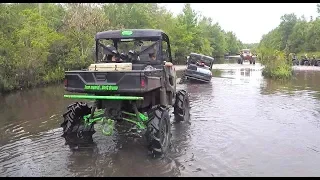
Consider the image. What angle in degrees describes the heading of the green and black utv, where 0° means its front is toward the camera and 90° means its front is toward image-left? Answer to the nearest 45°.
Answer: approximately 225°
